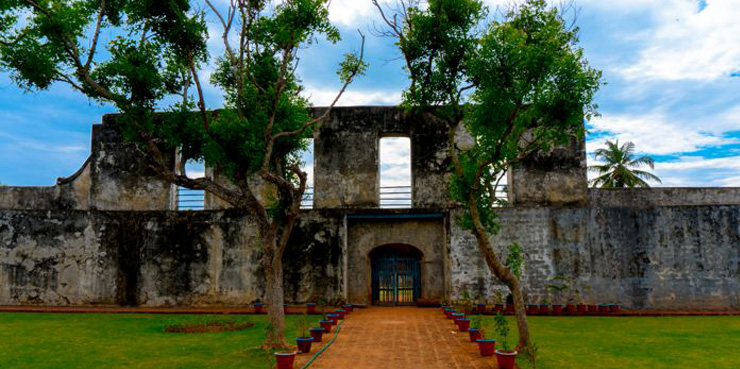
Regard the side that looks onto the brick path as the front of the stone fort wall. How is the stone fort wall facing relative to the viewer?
toward the camera

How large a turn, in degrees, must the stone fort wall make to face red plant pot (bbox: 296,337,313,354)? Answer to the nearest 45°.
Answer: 0° — it already faces it

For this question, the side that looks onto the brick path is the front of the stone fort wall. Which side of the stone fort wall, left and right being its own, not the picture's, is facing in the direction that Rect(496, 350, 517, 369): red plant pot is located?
front

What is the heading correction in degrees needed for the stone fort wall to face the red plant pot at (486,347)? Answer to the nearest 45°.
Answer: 0° — it already faces it

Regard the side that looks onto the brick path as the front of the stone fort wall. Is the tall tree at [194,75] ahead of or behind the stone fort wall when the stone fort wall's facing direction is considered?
ahead

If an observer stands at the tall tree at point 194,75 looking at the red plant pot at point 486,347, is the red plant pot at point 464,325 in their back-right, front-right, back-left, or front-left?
front-left

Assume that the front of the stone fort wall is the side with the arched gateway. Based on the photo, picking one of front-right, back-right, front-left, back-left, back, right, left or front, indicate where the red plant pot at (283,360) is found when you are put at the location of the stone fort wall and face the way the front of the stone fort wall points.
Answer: front

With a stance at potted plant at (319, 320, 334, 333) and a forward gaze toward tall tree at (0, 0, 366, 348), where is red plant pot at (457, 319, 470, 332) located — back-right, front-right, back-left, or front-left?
back-left

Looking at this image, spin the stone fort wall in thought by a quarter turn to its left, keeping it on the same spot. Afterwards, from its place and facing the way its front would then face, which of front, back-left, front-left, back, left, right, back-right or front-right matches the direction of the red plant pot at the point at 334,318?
right

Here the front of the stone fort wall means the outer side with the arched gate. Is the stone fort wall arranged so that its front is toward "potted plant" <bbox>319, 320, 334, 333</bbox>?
yes

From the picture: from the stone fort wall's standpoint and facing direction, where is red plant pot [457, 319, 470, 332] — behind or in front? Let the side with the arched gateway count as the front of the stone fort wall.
in front
